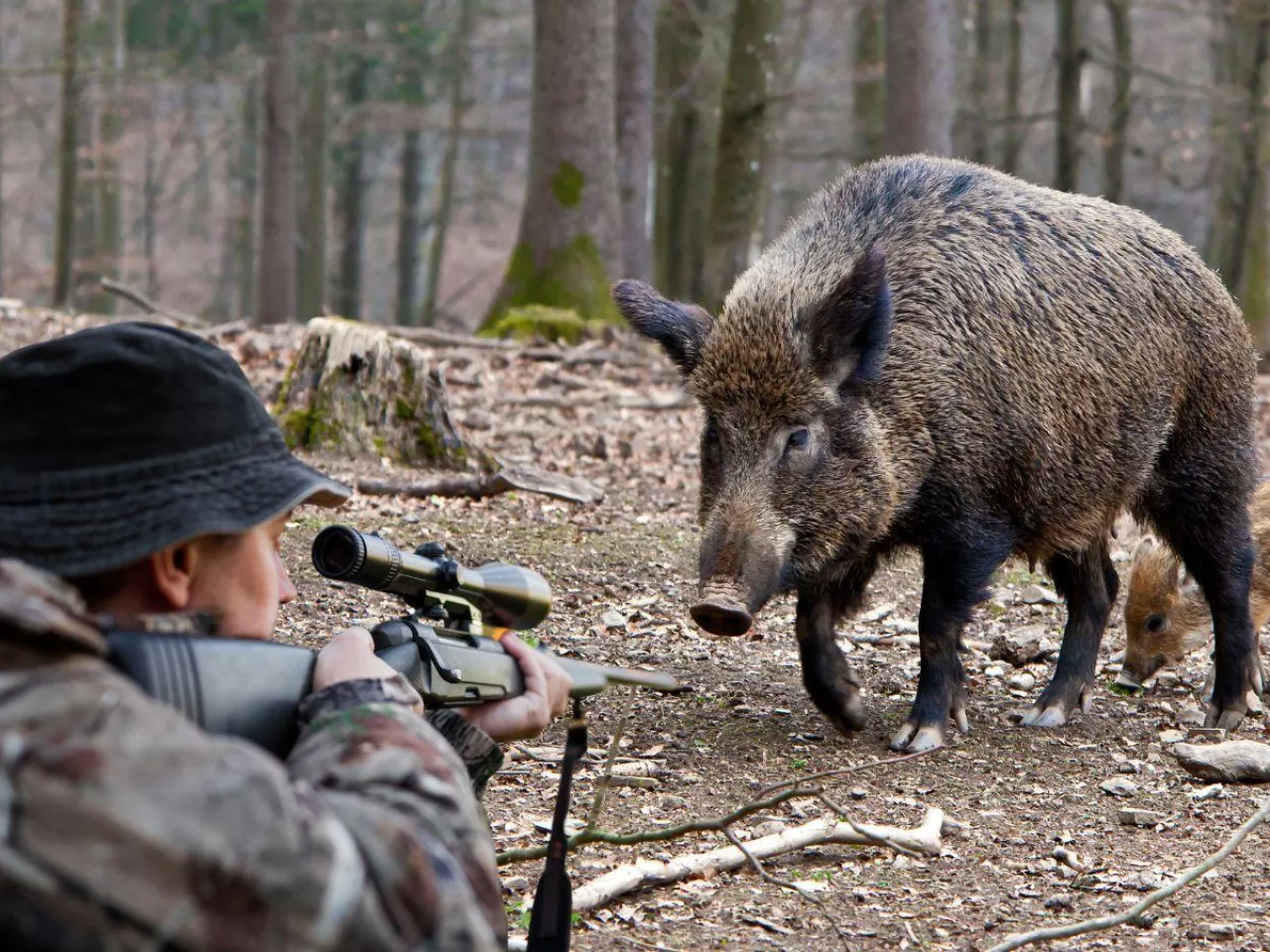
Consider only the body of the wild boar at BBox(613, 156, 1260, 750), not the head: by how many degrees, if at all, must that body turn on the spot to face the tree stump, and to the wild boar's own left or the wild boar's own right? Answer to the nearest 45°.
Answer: approximately 90° to the wild boar's own right

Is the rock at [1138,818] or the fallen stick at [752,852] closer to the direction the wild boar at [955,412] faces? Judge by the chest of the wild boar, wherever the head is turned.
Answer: the fallen stick

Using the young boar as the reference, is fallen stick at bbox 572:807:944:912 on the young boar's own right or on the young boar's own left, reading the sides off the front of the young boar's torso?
on the young boar's own left

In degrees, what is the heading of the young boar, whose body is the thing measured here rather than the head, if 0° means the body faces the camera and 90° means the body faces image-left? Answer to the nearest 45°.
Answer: approximately 90°

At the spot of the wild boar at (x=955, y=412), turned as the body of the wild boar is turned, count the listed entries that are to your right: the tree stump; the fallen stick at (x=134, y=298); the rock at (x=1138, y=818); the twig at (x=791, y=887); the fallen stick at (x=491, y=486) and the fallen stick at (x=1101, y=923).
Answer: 3

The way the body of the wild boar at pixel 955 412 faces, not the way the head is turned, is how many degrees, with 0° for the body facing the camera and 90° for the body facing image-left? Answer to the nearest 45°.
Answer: approximately 45°

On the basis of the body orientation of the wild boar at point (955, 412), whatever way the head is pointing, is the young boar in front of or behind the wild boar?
behind
